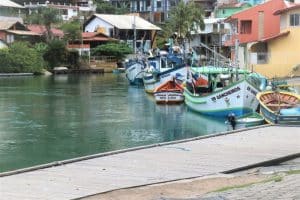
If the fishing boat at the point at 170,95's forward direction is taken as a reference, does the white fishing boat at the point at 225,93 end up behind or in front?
behind

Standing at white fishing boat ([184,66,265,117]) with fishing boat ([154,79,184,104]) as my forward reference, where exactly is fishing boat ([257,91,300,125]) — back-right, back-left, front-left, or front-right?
back-left
